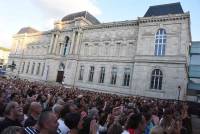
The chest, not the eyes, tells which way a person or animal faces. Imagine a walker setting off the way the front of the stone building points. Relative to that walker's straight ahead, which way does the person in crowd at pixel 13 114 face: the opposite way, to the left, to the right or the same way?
the opposite way

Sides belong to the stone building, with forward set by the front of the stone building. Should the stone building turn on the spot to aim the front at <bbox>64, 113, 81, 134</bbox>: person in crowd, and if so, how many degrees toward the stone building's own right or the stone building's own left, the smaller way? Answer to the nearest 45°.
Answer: approximately 45° to the stone building's own left

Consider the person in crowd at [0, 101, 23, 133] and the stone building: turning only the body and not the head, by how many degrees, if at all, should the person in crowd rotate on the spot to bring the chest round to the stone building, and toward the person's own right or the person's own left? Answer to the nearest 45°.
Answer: approximately 45° to the person's own left

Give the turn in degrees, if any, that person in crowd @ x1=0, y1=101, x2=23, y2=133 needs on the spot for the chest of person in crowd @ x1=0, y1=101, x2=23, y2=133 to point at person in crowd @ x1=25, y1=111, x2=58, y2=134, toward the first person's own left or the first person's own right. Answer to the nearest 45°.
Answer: approximately 45° to the first person's own right

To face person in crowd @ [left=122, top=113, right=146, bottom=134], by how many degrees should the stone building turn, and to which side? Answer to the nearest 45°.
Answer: approximately 45° to its left

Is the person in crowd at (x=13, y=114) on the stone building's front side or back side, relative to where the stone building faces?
on the front side

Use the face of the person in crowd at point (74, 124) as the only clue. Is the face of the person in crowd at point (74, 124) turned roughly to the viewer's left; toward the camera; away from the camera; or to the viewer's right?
away from the camera

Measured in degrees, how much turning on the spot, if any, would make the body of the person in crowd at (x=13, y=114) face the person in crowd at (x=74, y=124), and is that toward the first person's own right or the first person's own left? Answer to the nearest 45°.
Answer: approximately 45° to the first person's own right

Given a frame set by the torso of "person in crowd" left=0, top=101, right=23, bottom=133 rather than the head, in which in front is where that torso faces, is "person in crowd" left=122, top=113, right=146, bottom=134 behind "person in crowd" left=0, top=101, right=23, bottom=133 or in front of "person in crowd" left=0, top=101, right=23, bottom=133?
in front
